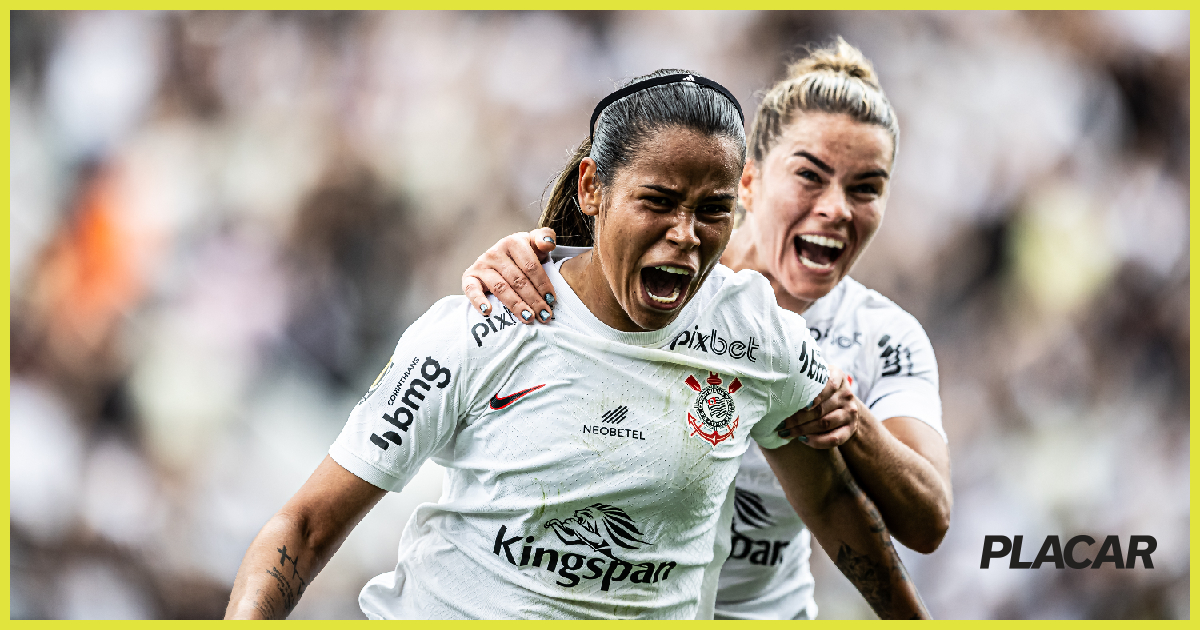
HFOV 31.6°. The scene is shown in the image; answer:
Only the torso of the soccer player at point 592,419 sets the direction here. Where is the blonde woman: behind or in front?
behind

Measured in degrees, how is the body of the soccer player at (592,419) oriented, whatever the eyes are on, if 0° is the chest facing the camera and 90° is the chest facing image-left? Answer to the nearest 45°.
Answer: approximately 0°

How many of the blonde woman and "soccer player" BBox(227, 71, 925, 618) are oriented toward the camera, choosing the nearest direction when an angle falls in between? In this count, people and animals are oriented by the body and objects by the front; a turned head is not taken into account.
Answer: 2

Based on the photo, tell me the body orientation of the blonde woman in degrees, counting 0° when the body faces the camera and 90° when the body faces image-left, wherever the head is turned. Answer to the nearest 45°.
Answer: approximately 0°
